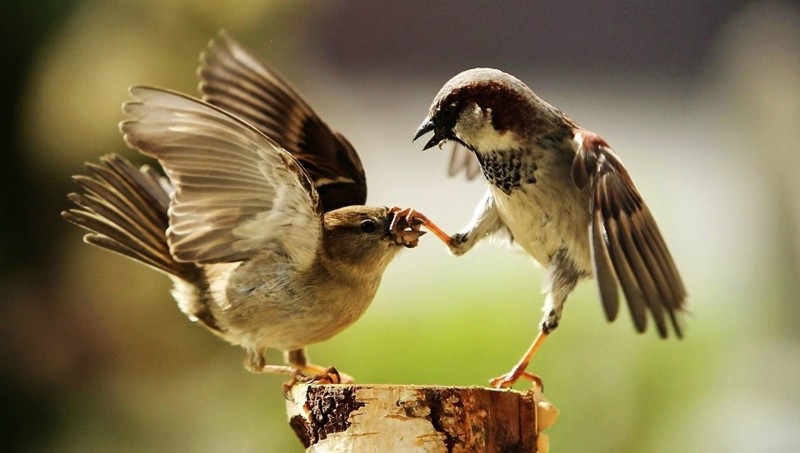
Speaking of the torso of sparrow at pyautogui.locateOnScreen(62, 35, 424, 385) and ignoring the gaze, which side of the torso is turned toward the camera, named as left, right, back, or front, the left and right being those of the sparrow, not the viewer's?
right

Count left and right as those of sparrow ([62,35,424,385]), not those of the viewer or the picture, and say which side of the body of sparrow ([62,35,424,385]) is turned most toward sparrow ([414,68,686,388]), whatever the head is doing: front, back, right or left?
front
